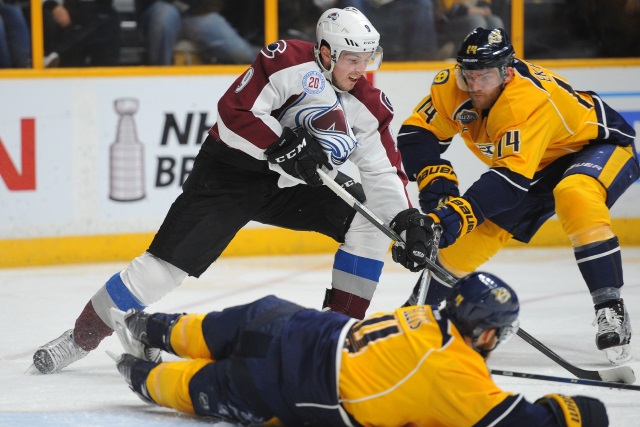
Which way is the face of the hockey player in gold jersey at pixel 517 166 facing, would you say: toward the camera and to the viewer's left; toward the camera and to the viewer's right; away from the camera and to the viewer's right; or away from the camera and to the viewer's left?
toward the camera and to the viewer's left

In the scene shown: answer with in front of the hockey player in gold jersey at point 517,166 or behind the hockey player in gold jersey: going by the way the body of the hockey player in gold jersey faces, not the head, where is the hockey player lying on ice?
in front

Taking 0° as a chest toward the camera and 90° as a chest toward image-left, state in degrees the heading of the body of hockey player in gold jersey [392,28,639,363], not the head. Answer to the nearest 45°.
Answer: approximately 45°

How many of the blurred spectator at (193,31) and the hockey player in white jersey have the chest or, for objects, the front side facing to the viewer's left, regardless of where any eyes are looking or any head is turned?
0

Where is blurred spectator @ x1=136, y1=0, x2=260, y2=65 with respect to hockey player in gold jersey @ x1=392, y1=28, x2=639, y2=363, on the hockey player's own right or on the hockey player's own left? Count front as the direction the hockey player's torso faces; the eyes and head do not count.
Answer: on the hockey player's own right

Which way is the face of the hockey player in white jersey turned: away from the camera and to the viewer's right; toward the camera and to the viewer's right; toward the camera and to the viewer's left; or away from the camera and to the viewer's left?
toward the camera and to the viewer's right

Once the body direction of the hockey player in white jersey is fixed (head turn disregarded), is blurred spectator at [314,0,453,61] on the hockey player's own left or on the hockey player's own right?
on the hockey player's own left

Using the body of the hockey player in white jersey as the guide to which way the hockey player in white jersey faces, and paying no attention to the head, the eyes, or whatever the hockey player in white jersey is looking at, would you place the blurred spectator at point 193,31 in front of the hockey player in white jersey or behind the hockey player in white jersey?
behind

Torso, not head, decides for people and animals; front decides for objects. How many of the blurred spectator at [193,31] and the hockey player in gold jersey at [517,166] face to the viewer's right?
0
